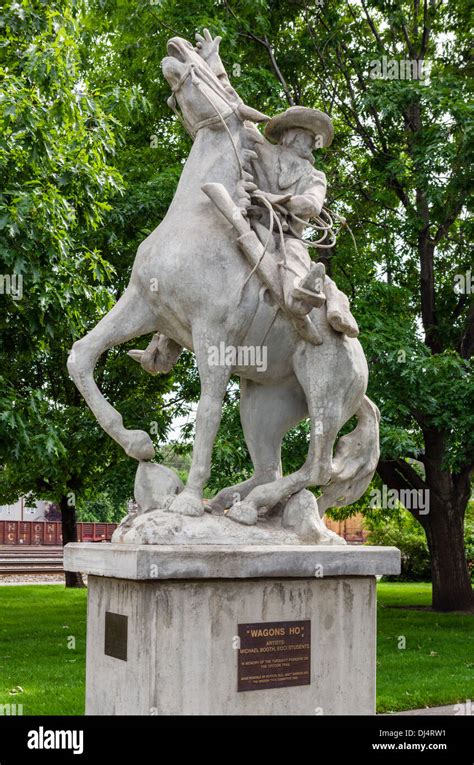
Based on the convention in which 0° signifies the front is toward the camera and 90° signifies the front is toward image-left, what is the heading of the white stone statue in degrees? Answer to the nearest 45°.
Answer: approximately 45°
